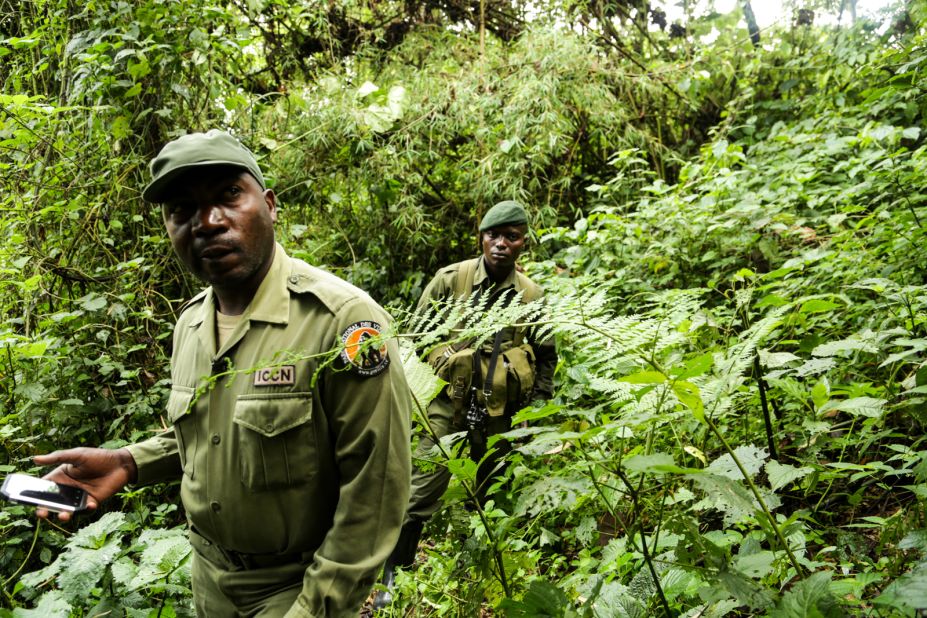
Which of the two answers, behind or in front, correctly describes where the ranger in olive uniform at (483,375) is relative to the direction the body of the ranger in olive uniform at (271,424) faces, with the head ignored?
behind

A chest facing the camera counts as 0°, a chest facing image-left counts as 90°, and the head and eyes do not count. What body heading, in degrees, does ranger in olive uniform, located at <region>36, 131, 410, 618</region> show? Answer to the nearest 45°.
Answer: approximately 45°

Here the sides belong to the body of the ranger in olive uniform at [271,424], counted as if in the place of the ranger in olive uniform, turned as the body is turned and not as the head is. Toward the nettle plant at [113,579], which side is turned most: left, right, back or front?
right
